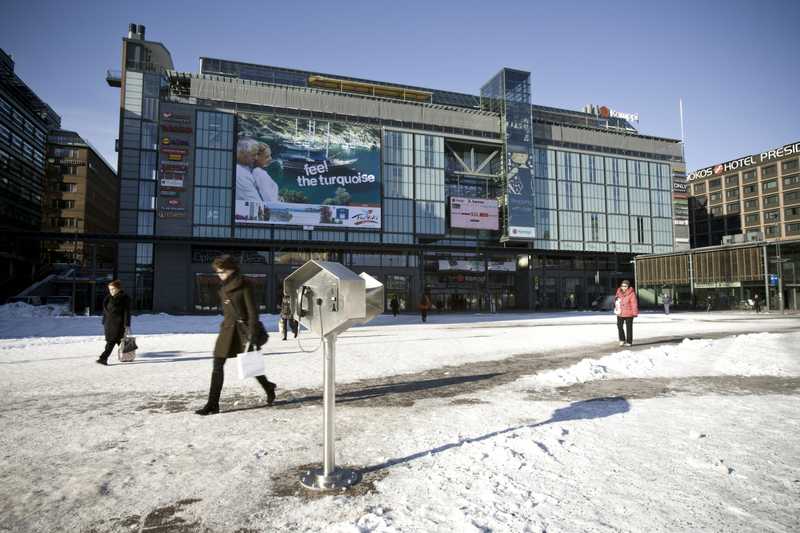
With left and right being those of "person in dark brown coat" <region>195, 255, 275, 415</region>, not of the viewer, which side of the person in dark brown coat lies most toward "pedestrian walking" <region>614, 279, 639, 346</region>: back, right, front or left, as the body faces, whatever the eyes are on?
back

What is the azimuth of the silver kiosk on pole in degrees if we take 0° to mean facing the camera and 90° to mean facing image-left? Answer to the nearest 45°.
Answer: approximately 45°

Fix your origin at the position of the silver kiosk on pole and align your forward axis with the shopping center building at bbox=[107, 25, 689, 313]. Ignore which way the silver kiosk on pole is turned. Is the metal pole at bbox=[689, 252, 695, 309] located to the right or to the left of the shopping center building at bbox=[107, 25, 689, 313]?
right

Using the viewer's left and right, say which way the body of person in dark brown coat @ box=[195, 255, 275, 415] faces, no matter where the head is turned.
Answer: facing to the left of the viewer

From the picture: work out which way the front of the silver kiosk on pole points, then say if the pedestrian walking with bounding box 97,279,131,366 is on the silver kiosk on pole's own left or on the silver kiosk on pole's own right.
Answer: on the silver kiosk on pole's own right

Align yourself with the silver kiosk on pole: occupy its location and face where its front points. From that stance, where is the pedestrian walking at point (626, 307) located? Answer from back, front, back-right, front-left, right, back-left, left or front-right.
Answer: back

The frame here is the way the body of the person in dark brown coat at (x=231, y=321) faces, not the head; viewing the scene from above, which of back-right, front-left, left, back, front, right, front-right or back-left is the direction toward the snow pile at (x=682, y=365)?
back

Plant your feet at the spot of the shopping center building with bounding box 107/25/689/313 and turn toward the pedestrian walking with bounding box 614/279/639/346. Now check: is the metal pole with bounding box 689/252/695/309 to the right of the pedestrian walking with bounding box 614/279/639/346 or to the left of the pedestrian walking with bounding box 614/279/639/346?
left
